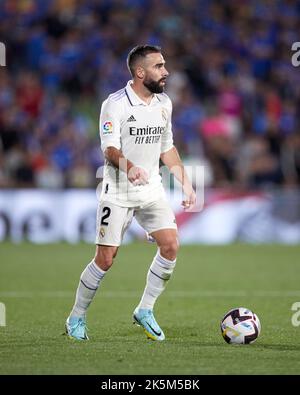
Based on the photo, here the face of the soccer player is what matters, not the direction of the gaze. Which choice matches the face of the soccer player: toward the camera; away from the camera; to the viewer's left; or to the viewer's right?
to the viewer's right

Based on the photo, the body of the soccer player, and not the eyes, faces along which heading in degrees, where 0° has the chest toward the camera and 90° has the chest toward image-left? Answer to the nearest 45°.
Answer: approximately 315°
